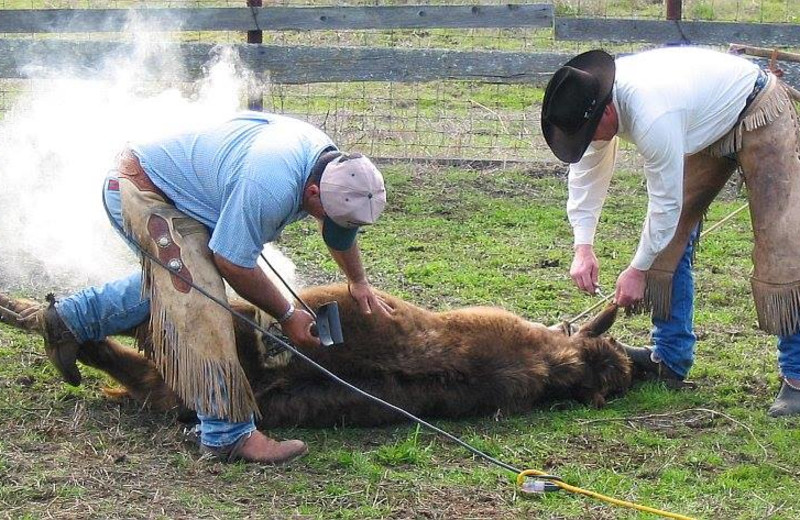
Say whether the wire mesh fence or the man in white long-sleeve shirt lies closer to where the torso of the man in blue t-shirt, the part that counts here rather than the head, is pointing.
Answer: the man in white long-sleeve shirt

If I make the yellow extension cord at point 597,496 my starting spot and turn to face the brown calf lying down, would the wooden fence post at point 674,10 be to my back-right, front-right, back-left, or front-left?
front-right

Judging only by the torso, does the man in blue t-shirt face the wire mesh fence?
no

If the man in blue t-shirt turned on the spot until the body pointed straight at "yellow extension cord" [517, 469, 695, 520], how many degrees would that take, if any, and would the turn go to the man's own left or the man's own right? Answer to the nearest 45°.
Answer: approximately 45° to the man's own right

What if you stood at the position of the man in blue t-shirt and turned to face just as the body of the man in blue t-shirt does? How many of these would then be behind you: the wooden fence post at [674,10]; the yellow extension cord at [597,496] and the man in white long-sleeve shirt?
0

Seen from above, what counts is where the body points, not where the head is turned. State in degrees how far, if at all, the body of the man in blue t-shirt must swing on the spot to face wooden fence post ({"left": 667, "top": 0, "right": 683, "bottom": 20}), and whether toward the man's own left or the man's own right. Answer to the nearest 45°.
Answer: approximately 45° to the man's own left

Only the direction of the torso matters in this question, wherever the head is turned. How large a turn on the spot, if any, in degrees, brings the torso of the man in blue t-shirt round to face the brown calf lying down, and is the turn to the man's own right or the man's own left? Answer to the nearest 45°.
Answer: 0° — they already face it

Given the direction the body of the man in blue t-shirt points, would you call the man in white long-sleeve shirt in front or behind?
in front

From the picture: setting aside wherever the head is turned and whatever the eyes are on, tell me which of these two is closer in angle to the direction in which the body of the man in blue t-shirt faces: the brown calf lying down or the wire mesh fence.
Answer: the brown calf lying down

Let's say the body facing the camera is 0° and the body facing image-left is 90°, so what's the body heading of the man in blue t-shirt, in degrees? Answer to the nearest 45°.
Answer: approximately 270°
